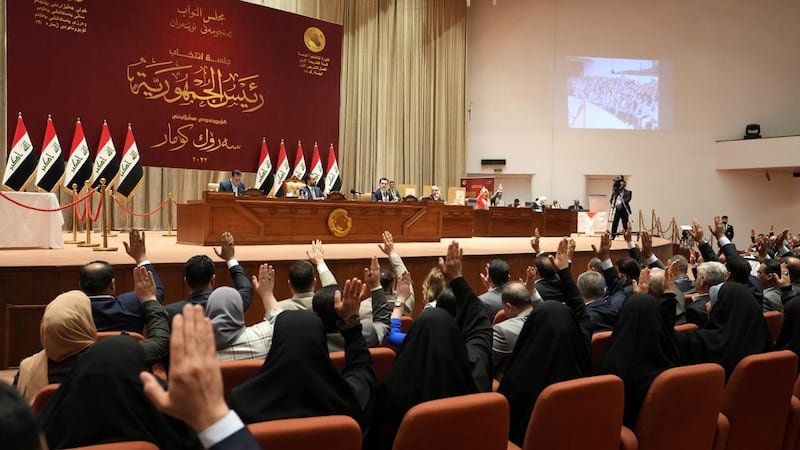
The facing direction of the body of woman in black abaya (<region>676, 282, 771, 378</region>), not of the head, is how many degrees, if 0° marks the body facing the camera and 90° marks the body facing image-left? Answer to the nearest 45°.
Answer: approximately 135°

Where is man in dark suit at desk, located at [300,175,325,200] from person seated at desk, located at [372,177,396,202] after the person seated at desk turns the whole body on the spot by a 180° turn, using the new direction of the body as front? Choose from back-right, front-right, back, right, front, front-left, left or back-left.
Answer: left

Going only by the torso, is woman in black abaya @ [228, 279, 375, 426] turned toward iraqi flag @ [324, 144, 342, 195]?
yes

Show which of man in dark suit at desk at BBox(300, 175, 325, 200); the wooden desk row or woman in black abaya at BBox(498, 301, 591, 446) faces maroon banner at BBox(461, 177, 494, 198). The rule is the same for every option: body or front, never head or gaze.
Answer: the woman in black abaya

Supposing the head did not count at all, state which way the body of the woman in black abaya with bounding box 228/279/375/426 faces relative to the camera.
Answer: away from the camera

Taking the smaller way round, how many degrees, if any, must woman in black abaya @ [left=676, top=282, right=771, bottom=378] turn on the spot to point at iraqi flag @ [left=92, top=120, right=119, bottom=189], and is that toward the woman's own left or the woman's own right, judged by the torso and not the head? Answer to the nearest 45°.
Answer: approximately 45° to the woman's own left

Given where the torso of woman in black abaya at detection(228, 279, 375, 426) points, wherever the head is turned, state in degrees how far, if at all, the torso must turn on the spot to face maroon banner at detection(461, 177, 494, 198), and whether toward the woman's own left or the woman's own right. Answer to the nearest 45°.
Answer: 0° — they already face it

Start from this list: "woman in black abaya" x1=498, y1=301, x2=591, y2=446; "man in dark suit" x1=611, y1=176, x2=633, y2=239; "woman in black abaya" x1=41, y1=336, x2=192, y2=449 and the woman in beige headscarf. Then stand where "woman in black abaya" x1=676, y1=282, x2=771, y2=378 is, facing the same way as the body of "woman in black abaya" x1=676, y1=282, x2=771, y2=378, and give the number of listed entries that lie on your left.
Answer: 3

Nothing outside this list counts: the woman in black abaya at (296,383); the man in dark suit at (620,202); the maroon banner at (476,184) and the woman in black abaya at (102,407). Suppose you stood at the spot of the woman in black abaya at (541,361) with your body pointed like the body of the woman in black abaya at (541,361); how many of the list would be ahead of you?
2

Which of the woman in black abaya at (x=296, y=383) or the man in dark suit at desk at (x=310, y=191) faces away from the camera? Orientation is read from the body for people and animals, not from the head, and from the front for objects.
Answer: the woman in black abaya

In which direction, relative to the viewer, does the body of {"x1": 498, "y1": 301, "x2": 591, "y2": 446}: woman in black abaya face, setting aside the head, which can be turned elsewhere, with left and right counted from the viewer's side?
facing away from the viewer

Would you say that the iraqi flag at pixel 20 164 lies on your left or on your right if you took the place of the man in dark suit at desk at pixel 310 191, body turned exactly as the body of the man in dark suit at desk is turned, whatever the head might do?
on your right
